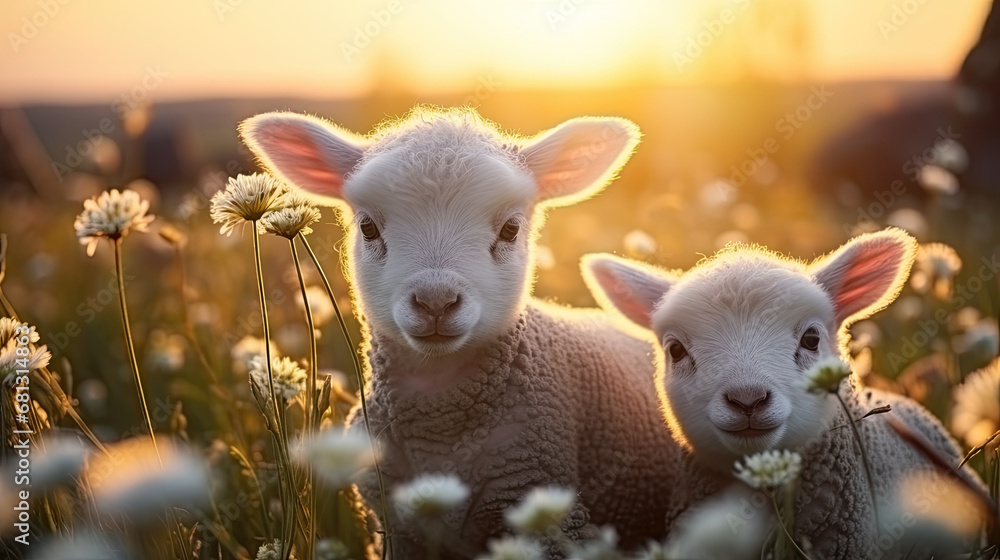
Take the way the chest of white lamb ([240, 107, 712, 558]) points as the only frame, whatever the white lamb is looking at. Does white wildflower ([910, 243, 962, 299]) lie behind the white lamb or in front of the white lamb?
behind

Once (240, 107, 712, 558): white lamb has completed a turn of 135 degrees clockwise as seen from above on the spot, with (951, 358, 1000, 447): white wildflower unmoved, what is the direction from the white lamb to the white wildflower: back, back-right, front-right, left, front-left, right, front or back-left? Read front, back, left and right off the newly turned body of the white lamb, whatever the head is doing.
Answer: right

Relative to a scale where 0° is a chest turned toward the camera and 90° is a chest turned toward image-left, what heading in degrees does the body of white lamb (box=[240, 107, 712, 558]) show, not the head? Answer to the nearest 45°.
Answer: approximately 45°

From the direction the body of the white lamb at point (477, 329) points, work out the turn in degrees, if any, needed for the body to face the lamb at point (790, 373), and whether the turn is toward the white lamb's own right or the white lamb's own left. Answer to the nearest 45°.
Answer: approximately 135° to the white lamb's own left
